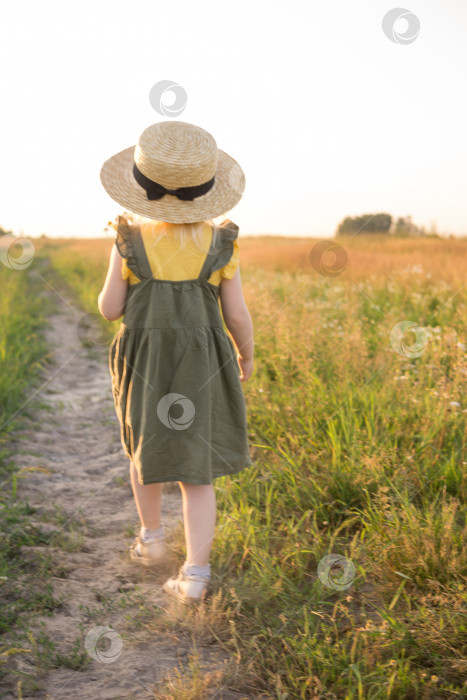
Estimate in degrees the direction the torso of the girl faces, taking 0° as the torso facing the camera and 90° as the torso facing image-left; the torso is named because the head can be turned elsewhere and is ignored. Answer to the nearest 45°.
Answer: approximately 180°

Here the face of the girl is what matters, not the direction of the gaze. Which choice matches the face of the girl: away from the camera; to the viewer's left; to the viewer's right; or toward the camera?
away from the camera
